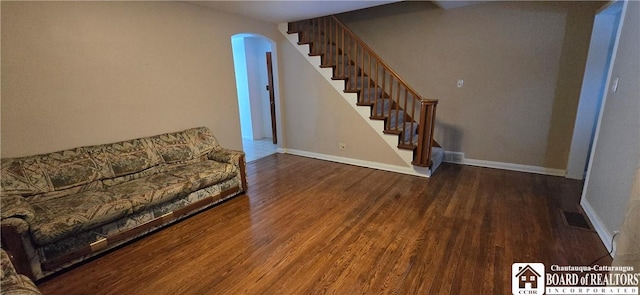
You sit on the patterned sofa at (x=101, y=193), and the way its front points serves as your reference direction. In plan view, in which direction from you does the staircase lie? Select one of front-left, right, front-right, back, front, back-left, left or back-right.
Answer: front-left
